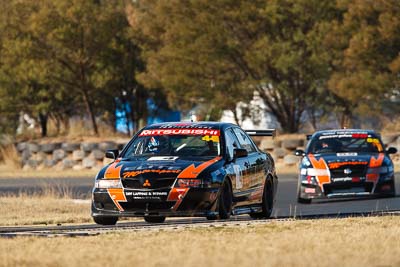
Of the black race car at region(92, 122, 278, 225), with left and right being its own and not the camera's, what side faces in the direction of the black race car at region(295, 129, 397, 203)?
back

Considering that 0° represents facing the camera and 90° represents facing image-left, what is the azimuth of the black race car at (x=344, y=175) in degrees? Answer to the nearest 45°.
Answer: approximately 0°

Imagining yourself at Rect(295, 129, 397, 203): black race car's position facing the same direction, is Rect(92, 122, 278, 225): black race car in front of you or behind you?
in front

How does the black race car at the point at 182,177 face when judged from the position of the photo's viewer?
facing the viewer and to the left of the viewer

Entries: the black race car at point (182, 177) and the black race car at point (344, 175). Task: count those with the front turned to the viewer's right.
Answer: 0
